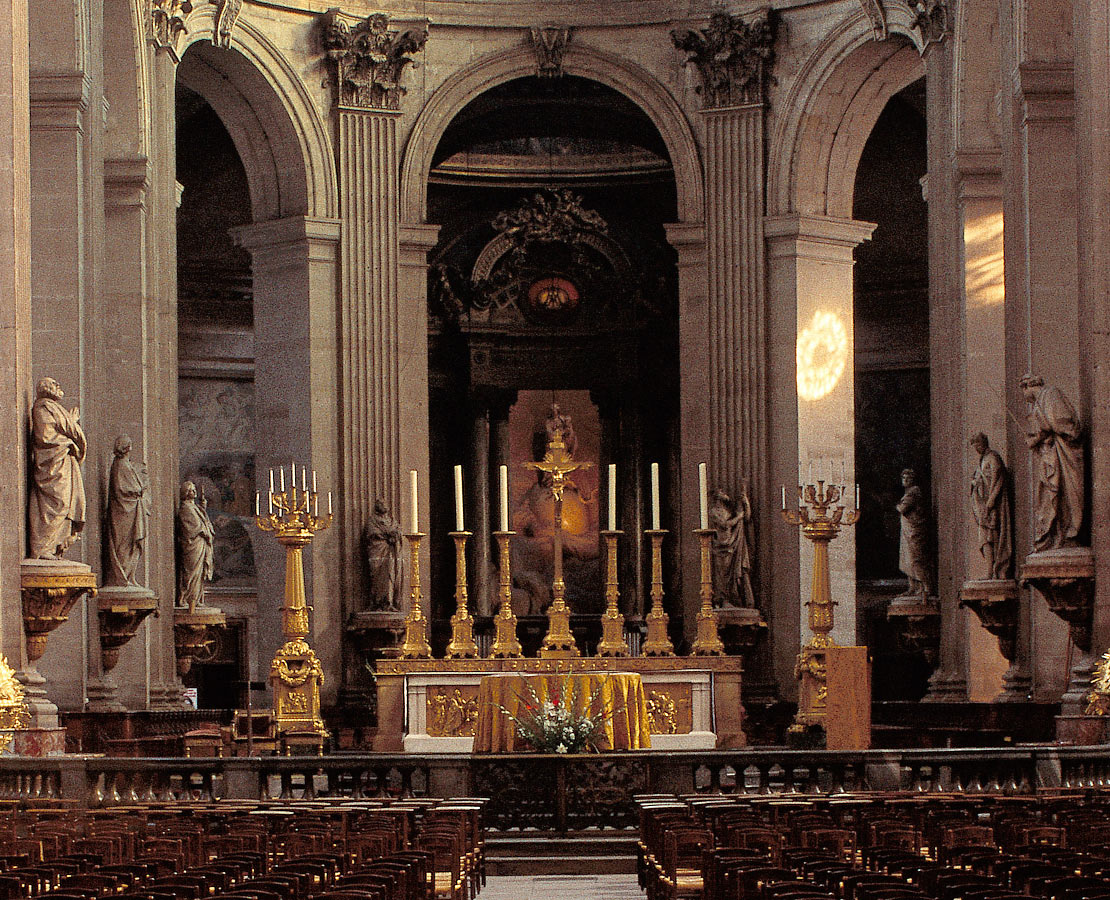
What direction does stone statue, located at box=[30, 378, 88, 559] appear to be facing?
to the viewer's right

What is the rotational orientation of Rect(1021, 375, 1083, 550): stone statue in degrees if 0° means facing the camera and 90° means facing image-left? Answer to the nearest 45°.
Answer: approximately 45°

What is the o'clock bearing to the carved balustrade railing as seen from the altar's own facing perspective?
The carved balustrade railing is roughly at 12 o'clock from the altar.

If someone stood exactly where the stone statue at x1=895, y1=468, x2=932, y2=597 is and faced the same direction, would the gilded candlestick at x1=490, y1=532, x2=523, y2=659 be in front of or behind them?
in front

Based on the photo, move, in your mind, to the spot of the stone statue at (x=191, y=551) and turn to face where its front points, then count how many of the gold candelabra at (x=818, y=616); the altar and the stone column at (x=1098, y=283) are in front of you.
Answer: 3

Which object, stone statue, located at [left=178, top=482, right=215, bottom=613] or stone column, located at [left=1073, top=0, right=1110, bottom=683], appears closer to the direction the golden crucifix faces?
the stone column

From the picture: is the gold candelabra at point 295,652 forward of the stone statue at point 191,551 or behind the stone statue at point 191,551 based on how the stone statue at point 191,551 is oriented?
forward

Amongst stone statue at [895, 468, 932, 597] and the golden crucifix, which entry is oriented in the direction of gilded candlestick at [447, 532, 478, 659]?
the stone statue

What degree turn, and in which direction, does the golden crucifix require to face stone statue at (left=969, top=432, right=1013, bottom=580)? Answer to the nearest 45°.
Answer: approximately 90° to its left
